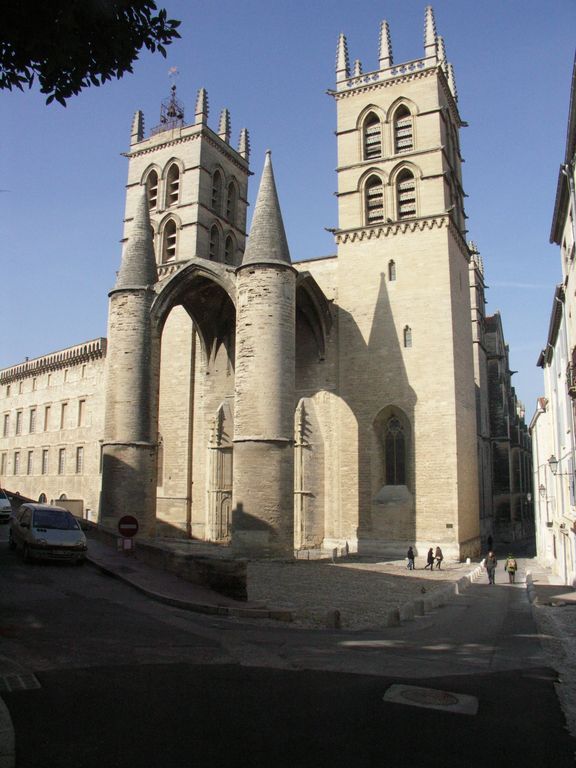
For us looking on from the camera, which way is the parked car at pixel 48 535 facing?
facing the viewer and to the right of the viewer

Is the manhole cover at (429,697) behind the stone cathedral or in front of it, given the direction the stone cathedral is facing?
in front

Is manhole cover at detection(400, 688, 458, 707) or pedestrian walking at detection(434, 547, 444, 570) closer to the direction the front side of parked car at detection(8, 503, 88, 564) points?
the manhole cover

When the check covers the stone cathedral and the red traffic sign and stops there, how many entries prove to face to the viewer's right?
0

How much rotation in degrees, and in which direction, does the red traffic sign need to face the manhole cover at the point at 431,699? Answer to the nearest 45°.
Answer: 0° — it already faces it

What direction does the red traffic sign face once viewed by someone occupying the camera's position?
facing the viewer

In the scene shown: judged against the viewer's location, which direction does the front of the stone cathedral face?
facing the viewer and to the left of the viewer

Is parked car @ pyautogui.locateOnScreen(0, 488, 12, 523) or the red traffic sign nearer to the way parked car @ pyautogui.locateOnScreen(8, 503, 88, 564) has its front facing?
the red traffic sign

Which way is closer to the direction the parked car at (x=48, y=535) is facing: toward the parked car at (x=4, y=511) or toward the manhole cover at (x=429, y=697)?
the manhole cover
